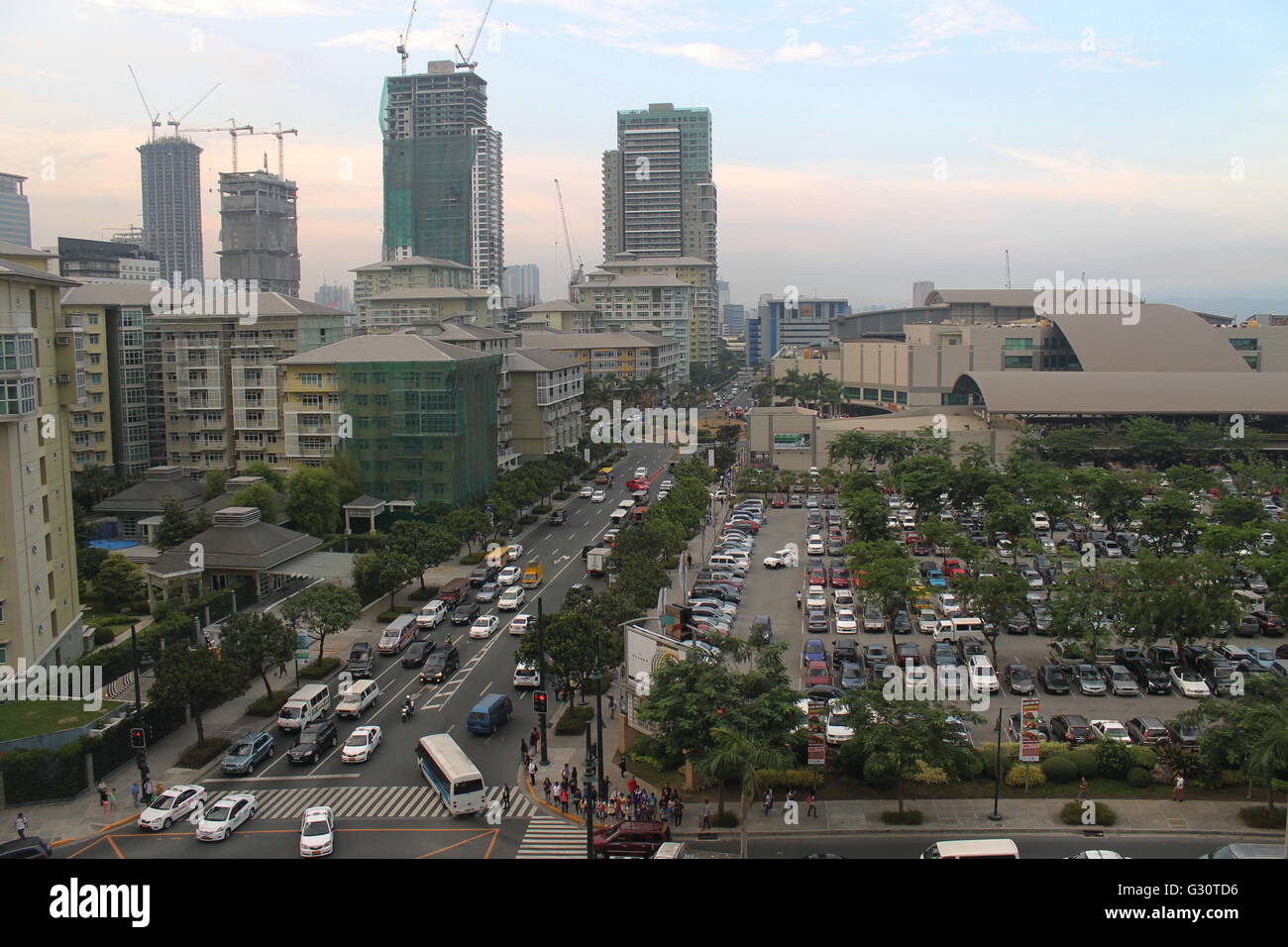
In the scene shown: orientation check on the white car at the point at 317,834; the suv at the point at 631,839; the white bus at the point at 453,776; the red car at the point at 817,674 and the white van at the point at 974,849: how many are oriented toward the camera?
2

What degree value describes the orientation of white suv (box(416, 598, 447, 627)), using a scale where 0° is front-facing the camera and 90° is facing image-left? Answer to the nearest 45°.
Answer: approximately 45°

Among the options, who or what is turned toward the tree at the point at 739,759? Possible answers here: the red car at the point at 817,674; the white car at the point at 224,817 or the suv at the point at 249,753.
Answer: the red car

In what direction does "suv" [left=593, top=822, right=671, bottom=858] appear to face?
to the viewer's left

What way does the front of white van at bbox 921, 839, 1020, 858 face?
to the viewer's left

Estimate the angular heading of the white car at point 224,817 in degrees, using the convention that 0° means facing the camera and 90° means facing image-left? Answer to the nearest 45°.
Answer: approximately 45°

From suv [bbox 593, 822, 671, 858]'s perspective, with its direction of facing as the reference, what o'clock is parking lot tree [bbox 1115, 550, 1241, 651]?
The parking lot tree is roughly at 5 o'clock from the suv.

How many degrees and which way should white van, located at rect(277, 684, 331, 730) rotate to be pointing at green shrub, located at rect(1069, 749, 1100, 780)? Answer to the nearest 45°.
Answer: approximately 90° to its left

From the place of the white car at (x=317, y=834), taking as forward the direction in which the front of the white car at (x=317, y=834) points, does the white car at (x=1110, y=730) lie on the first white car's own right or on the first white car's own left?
on the first white car's own left

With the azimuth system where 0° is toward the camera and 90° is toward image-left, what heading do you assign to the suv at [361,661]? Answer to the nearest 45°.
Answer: approximately 45°

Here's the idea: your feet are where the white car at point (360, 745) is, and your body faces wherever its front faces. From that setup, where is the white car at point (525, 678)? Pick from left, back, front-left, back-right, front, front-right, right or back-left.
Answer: back

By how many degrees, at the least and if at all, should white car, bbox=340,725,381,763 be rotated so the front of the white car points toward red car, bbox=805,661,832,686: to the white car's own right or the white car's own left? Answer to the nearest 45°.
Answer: approximately 135° to the white car's own left
